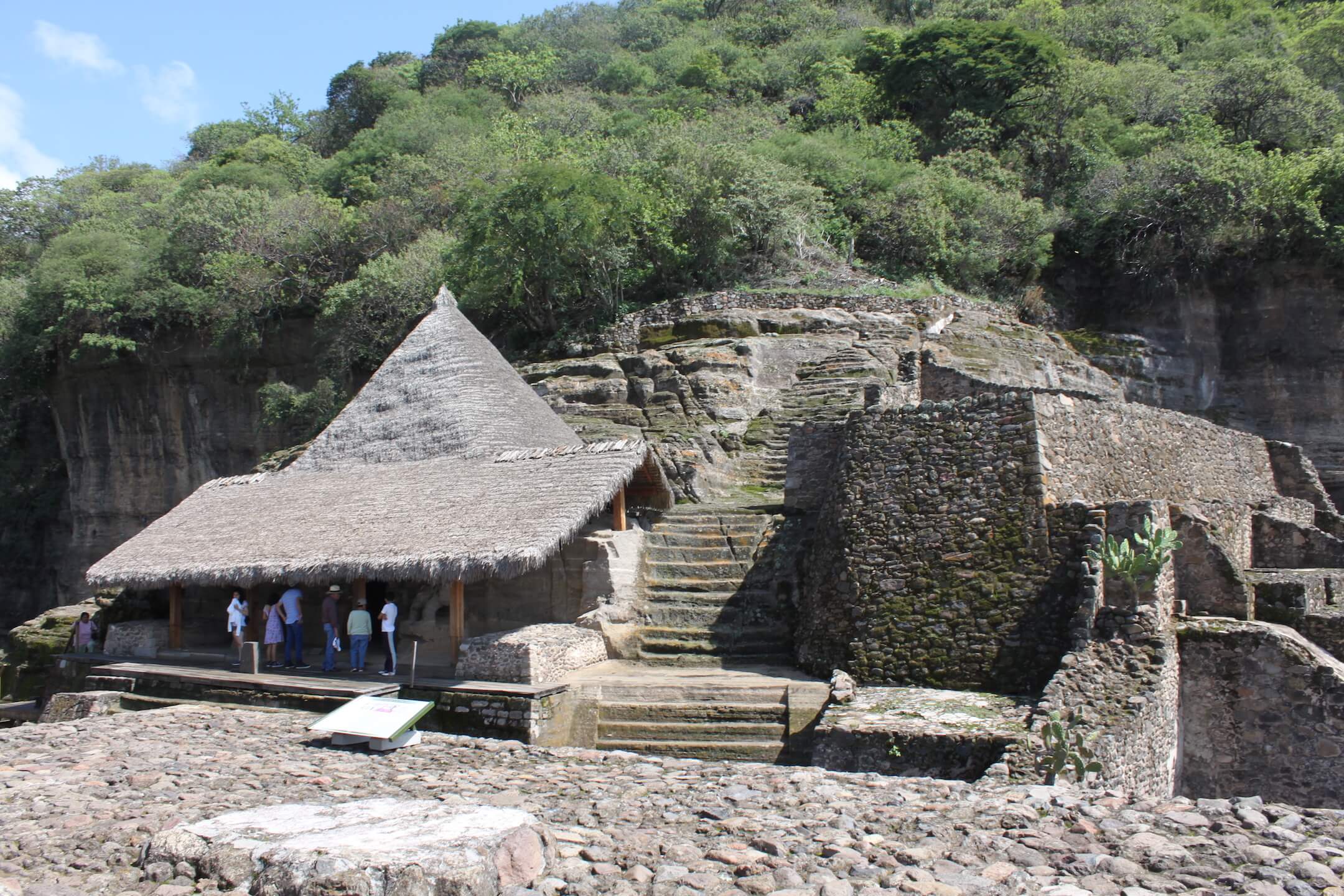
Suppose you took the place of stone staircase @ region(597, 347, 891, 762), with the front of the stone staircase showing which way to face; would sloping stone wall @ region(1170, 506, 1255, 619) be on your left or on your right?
on your left

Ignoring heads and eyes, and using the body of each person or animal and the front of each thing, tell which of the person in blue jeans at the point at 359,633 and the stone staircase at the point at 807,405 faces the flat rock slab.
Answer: the stone staircase

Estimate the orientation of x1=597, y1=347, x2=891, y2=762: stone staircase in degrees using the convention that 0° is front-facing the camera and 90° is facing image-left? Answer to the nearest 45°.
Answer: approximately 0°

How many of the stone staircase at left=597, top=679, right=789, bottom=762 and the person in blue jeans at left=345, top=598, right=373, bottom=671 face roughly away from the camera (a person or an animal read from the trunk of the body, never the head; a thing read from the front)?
1

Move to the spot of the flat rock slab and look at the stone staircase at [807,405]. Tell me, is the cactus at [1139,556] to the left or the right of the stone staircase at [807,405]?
right

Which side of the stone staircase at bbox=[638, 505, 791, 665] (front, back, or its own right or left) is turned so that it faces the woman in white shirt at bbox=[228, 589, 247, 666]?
right

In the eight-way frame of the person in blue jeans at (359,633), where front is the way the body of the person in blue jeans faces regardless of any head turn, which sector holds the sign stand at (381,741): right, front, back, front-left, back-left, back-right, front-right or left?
back

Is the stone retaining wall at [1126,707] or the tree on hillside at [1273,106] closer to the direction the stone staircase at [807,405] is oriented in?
the stone retaining wall

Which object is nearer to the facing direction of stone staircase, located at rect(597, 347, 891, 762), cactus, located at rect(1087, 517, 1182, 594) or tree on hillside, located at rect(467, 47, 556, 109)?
the cactus

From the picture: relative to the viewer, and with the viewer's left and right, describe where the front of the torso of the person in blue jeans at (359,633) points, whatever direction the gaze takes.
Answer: facing away from the viewer

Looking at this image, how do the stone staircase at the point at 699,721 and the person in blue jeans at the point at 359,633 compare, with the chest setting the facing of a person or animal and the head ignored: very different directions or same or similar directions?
very different directions

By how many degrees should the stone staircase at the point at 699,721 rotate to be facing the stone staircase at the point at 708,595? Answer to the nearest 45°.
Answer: approximately 180°

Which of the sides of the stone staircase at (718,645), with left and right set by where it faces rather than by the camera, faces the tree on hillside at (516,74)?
back

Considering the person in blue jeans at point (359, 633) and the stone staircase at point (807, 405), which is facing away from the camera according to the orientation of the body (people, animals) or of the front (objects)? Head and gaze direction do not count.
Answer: the person in blue jeans

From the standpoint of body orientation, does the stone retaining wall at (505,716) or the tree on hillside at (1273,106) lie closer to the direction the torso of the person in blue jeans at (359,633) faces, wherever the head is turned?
the tree on hillside
